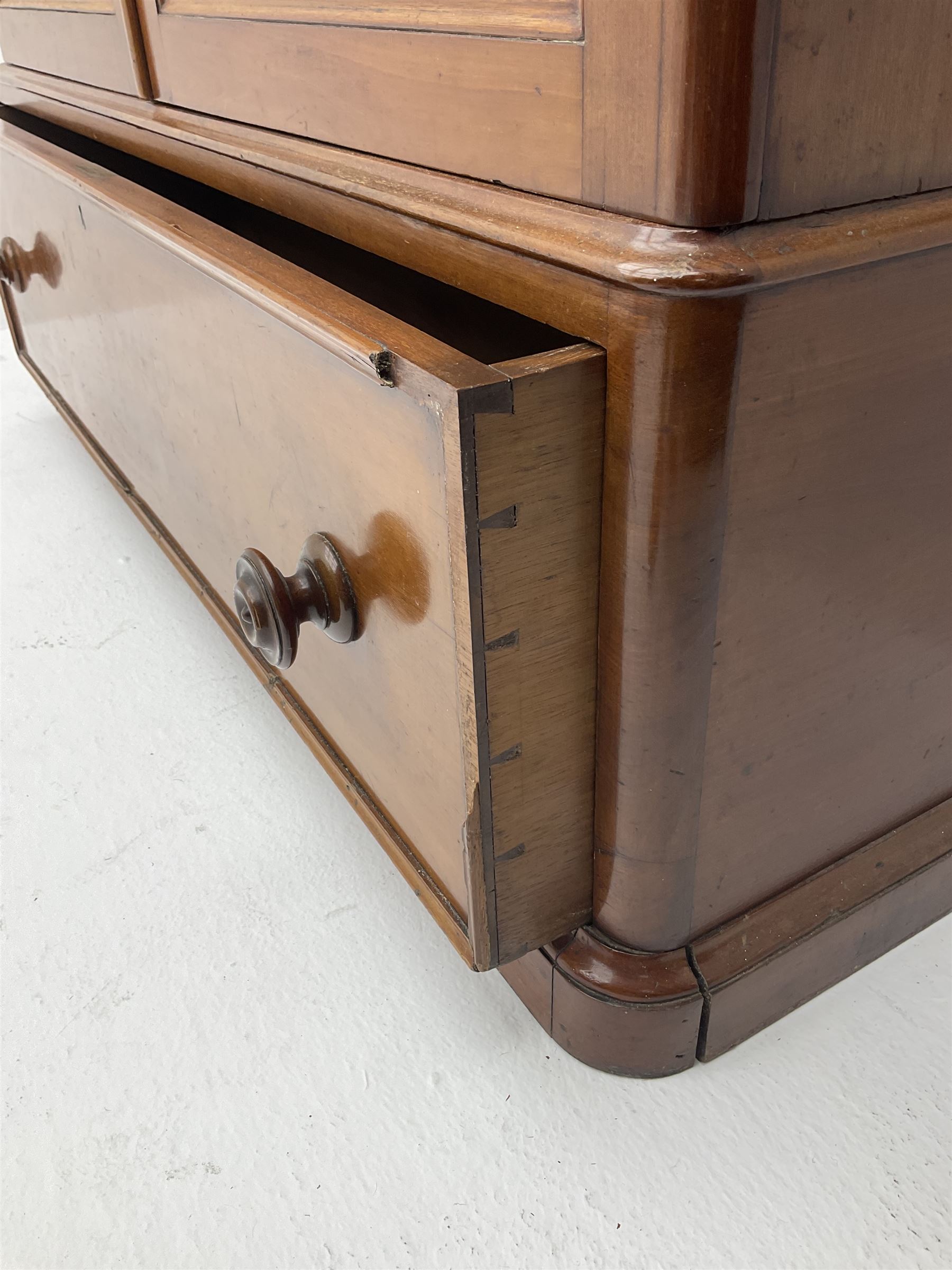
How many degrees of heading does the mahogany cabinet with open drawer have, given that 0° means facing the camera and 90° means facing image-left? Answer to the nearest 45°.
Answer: approximately 45°
